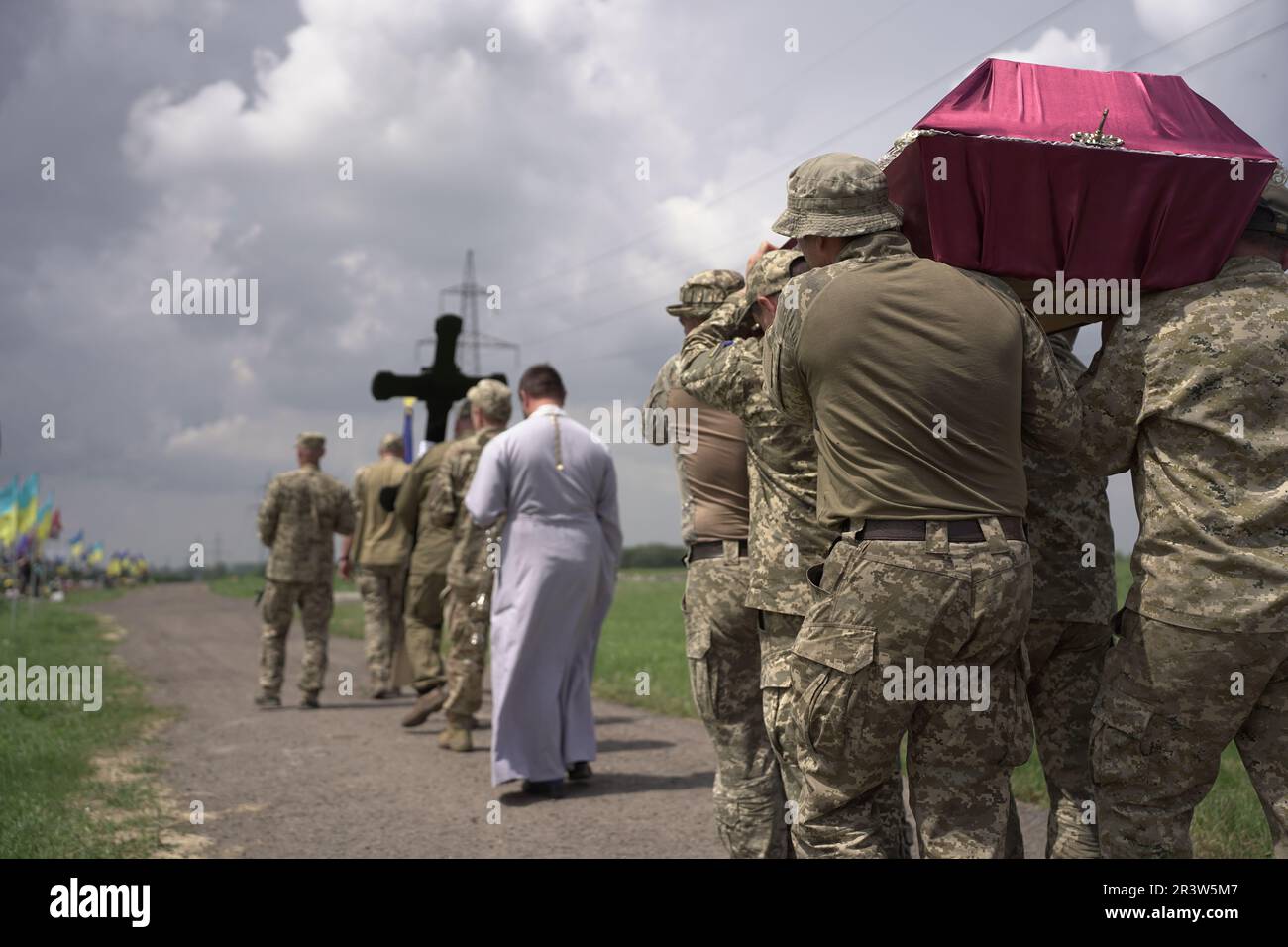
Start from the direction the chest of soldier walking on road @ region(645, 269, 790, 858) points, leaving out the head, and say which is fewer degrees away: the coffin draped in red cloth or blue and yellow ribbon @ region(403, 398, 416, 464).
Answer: the blue and yellow ribbon

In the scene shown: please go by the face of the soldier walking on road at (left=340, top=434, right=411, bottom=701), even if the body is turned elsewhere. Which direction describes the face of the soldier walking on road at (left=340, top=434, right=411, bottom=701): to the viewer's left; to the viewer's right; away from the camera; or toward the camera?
away from the camera

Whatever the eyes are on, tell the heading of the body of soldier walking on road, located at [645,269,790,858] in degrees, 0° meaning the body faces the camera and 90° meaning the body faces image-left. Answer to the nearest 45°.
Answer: approximately 135°

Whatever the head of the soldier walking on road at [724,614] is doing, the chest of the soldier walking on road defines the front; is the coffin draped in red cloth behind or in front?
behind

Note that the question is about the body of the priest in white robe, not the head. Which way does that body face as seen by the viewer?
away from the camera

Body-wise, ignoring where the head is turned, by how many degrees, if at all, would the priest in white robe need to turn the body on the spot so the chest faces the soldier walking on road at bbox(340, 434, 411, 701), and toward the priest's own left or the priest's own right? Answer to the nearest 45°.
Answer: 0° — they already face them
